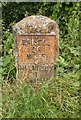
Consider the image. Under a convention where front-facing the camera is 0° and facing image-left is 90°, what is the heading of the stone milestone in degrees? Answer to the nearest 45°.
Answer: approximately 0°
